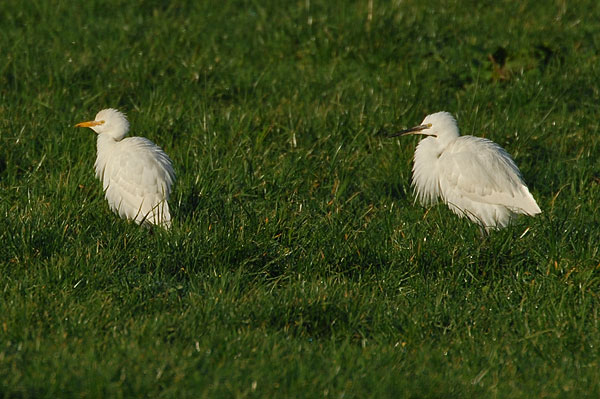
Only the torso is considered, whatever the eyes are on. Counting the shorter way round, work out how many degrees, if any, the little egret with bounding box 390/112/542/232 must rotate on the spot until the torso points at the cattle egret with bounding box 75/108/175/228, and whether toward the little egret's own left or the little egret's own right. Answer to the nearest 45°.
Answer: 0° — it already faces it

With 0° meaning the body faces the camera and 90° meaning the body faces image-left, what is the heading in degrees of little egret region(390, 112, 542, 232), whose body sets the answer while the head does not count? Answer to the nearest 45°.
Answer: approximately 90°
